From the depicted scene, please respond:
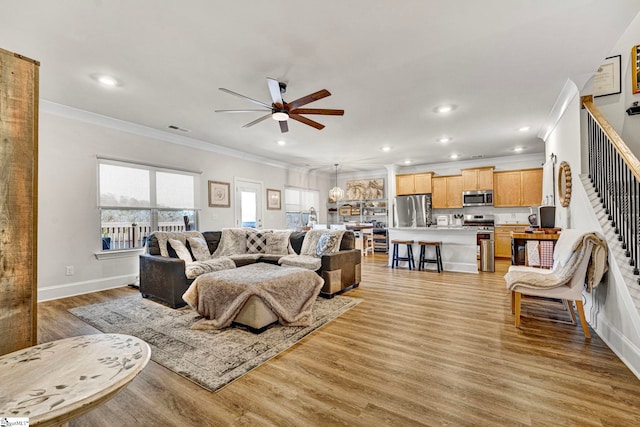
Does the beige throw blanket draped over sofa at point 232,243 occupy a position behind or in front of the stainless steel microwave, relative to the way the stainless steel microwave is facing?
in front

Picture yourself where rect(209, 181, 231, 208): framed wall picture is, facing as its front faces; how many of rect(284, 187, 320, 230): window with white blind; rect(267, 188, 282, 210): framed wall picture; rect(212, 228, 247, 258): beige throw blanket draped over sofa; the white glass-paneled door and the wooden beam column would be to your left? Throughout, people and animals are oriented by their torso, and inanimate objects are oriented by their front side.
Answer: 3

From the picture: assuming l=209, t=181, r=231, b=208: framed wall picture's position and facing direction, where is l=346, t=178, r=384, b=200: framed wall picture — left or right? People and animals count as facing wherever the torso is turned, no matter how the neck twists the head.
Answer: on its left

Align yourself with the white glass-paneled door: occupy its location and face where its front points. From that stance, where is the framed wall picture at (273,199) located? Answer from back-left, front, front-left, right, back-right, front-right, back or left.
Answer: left

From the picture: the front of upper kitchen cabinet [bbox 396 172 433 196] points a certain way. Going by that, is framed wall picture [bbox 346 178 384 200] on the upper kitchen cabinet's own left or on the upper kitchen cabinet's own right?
on the upper kitchen cabinet's own right

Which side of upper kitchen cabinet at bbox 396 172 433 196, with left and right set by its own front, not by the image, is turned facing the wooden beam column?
front

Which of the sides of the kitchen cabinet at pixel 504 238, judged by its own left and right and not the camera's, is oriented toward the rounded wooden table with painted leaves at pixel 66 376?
front

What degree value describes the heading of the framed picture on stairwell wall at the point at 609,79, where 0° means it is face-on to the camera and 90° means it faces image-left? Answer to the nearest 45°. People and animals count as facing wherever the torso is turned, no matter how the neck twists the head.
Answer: approximately 45°

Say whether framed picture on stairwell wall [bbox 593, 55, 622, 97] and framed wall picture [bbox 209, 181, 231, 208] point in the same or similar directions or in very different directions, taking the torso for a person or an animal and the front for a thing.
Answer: very different directions

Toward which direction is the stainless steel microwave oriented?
toward the camera

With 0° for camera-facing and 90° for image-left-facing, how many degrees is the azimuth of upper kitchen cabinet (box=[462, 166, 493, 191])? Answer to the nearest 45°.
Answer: approximately 0°

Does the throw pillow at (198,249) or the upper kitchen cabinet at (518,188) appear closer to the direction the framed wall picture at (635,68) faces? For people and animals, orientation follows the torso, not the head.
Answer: the throw pillow

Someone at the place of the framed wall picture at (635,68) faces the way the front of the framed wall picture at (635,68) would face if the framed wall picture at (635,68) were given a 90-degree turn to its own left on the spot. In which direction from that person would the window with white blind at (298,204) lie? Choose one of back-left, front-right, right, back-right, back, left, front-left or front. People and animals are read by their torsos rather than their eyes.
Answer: back-right
